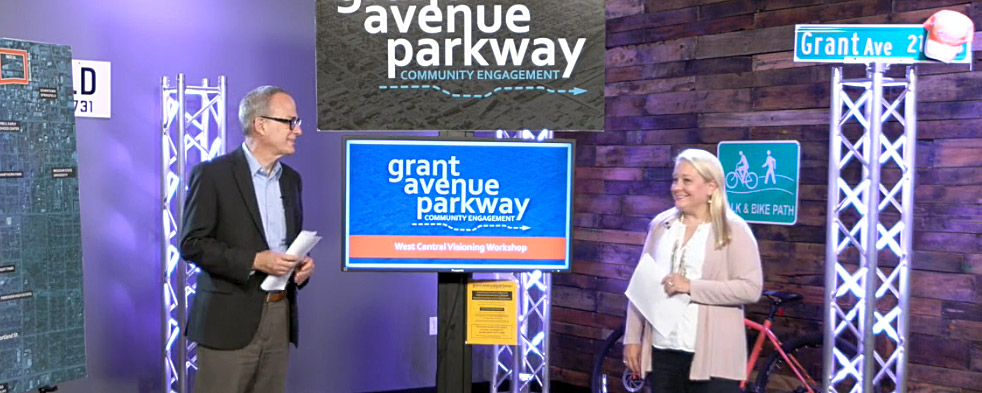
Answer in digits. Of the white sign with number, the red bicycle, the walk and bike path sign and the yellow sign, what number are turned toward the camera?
3

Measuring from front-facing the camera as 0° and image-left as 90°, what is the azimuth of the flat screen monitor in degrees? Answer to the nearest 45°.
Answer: approximately 0°

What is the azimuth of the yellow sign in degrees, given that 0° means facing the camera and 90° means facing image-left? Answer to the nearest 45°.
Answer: approximately 0°

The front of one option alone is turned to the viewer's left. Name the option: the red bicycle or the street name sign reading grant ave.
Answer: the red bicycle

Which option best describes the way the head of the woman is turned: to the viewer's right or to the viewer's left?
to the viewer's left

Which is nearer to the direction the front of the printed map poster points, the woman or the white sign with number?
the woman

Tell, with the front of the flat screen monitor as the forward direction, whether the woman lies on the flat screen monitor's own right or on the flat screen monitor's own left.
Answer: on the flat screen monitor's own left

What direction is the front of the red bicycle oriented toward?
to the viewer's left

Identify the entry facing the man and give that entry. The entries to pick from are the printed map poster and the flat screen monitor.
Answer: the printed map poster
